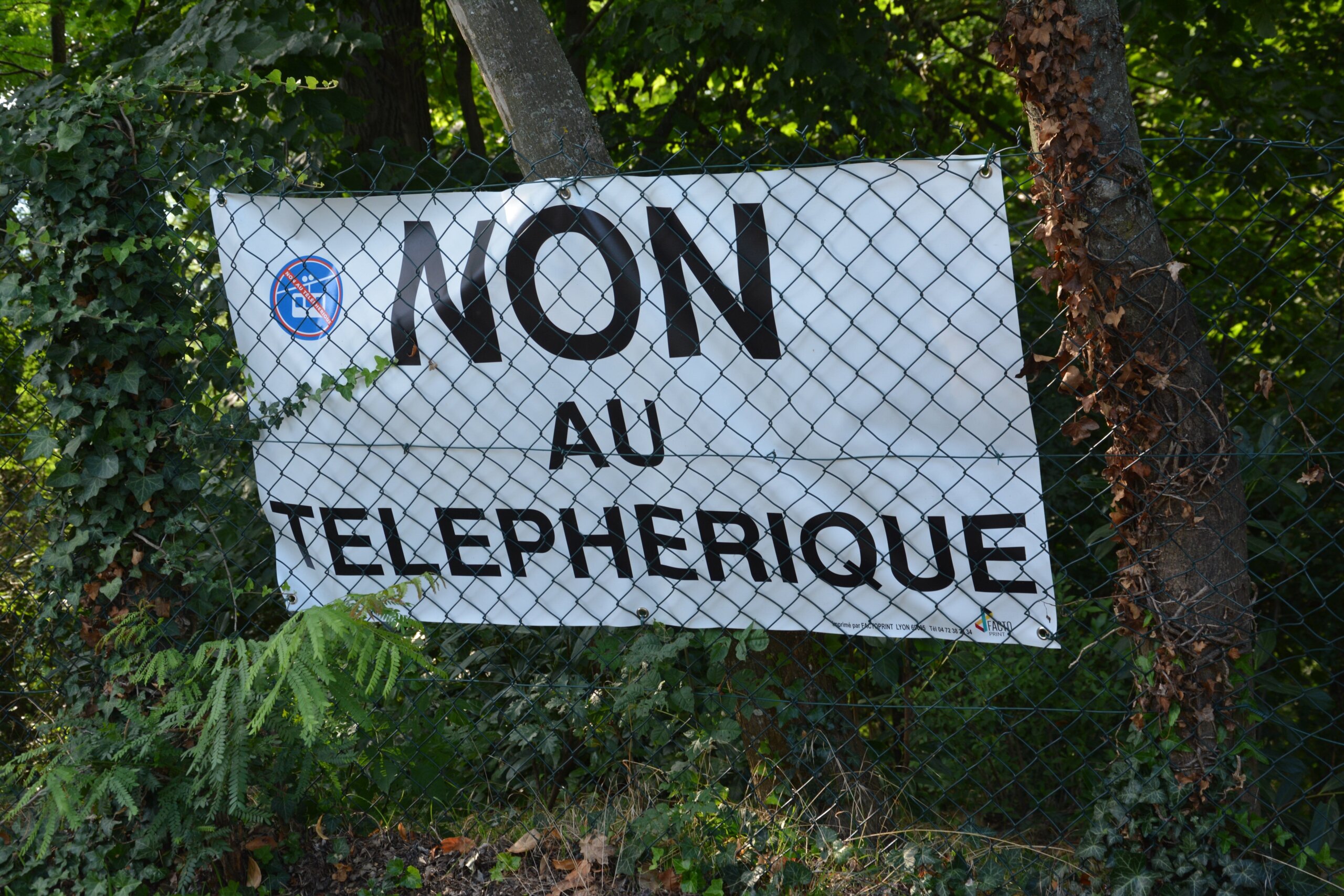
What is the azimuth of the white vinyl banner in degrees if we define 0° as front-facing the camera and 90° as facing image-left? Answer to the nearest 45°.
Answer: approximately 0°

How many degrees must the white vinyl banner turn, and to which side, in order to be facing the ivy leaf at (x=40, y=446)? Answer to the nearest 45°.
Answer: approximately 90° to its right

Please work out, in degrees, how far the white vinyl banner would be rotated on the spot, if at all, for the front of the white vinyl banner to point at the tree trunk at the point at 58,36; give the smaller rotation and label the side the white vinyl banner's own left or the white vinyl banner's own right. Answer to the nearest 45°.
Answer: approximately 135° to the white vinyl banner's own right

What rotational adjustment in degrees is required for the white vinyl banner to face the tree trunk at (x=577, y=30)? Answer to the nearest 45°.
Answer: approximately 180°

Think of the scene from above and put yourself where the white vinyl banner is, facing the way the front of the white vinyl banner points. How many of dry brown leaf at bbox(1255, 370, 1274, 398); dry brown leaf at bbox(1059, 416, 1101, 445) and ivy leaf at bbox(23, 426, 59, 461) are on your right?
1

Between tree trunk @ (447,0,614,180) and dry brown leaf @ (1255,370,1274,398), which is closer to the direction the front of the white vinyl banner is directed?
the dry brown leaf

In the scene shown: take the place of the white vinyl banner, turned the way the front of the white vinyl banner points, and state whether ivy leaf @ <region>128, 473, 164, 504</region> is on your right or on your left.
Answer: on your right

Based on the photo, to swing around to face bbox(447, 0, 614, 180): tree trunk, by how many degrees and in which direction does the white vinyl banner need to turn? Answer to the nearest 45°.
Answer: approximately 180°

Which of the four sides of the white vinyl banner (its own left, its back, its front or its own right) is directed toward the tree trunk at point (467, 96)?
back
